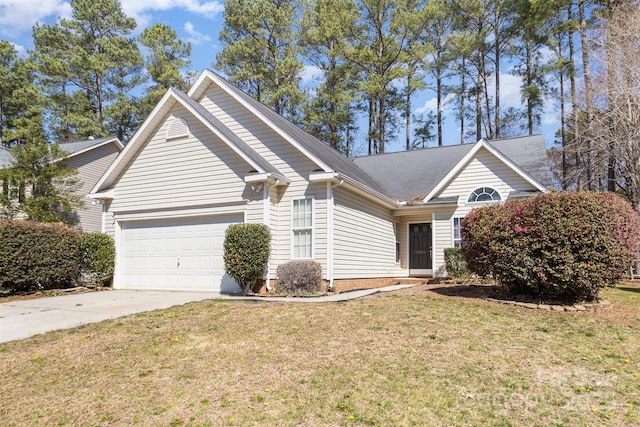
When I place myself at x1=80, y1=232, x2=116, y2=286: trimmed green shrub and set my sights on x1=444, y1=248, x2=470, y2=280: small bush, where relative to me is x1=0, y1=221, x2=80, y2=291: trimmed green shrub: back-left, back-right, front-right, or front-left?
back-right

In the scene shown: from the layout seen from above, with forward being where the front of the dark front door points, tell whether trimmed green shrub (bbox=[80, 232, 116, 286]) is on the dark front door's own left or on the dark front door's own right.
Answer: on the dark front door's own right

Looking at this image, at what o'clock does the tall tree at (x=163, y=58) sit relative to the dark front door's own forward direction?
The tall tree is roughly at 4 o'clock from the dark front door.

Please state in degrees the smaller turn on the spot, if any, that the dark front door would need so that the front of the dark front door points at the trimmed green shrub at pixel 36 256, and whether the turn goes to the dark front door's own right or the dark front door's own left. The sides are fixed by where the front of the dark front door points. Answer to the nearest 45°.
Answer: approximately 45° to the dark front door's own right

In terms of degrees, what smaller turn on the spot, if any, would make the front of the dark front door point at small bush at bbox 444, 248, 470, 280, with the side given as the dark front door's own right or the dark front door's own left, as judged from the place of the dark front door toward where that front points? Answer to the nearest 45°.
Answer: approximately 45° to the dark front door's own left

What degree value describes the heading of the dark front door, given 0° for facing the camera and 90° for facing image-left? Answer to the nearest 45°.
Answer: approximately 0°

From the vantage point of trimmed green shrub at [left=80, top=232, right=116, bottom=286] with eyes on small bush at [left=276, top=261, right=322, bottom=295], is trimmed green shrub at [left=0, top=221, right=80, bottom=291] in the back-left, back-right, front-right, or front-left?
back-right

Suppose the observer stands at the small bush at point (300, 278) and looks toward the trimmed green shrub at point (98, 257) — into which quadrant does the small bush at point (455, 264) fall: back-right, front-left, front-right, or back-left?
back-right

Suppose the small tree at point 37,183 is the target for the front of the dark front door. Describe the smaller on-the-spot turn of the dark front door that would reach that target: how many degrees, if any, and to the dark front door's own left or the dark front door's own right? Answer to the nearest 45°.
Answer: approximately 90° to the dark front door's own right

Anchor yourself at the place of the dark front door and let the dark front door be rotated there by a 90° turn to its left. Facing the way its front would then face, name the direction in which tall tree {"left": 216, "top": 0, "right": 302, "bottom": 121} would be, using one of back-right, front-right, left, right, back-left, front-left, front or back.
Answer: back-left

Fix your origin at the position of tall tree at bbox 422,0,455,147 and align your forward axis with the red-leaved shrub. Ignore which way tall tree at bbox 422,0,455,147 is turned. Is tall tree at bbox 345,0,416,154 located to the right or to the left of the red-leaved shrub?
right
